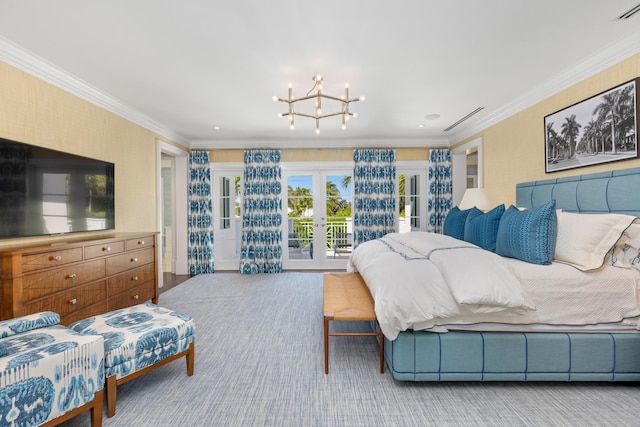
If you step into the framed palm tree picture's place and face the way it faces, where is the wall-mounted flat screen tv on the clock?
The wall-mounted flat screen tv is roughly at 12 o'clock from the framed palm tree picture.

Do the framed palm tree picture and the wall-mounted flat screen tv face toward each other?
yes

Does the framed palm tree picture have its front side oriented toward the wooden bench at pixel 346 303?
yes

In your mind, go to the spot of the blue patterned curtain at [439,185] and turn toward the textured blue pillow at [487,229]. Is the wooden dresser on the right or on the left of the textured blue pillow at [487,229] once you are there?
right

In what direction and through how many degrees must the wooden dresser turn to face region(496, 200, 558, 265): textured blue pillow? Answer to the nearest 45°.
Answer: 0° — it already faces it

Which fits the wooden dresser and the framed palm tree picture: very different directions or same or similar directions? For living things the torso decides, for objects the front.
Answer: very different directions

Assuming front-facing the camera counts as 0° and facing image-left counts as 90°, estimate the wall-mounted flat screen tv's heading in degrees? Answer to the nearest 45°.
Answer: approximately 315°

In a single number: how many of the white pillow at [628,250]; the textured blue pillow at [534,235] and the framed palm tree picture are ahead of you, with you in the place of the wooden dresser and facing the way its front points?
3

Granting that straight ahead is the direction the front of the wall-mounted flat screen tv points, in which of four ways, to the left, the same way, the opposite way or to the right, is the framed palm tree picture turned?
the opposite way

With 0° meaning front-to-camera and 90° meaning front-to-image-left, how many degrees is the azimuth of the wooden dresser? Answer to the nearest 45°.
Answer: approximately 315°
